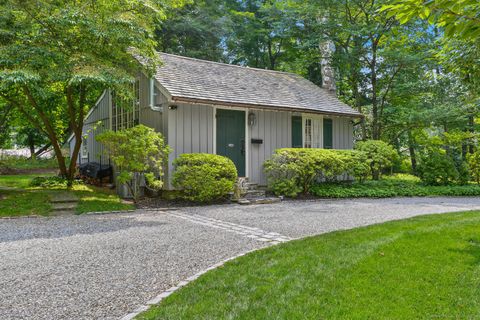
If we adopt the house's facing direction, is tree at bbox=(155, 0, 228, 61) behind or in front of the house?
behind

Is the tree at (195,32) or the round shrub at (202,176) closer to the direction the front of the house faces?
the round shrub

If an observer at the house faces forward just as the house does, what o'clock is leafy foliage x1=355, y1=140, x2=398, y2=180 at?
The leafy foliage is roughly at 10 o'clock from the house.

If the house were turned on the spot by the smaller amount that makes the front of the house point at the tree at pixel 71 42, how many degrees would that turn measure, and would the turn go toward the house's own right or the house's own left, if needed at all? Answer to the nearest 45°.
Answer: approximately 90° to the house's own right

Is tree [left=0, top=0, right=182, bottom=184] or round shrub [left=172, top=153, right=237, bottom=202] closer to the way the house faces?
the round shrub

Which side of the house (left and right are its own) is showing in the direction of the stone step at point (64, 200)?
right

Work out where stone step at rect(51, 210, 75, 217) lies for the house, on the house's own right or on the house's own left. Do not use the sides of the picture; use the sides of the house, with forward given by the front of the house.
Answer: on the house's own right

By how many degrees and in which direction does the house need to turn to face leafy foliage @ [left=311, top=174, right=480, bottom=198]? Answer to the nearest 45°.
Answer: approximately 45° to its left

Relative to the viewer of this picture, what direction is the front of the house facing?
facing the viewer and to the right of the viewer

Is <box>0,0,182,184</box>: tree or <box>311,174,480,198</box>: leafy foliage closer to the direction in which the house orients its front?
the leafy foliage

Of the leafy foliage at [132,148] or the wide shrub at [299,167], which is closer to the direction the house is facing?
the wide shrub

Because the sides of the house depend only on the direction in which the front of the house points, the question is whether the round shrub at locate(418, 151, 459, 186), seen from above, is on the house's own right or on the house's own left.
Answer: on the house's own left
